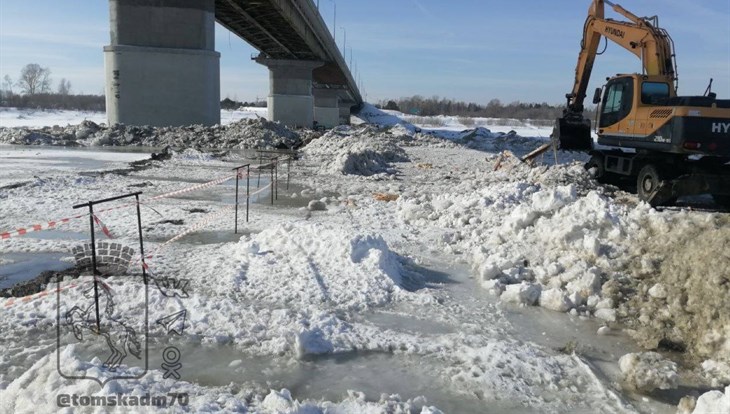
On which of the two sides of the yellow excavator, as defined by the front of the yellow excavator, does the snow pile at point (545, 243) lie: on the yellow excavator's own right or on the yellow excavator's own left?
on the yellow excavator's own left

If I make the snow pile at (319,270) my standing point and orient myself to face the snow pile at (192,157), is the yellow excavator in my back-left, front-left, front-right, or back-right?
front-right

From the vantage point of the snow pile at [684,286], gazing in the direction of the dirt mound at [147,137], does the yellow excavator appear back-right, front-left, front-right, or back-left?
front-right

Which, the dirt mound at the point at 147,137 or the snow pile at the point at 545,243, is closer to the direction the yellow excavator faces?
the dirt mound

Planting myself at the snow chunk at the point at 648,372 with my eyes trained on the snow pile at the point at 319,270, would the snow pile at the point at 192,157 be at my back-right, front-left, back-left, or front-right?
front-right

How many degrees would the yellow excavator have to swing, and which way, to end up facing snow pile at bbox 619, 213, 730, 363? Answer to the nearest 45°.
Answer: approximately 135° to its left

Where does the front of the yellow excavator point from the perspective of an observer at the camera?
facing away from the viewer and to the left of the viewer

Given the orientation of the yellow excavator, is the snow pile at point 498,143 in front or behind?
in front

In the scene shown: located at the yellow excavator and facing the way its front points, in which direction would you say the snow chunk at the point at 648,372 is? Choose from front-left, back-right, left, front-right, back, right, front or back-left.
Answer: back-left

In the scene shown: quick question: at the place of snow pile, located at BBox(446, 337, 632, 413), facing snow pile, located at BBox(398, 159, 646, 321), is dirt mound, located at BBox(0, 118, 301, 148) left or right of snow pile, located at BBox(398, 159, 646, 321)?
left

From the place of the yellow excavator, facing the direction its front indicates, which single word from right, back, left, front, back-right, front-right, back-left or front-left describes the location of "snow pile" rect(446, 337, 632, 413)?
back-left

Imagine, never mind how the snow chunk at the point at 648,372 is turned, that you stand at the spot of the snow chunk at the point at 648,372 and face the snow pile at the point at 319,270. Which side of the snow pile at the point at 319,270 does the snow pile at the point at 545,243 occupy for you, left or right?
right
